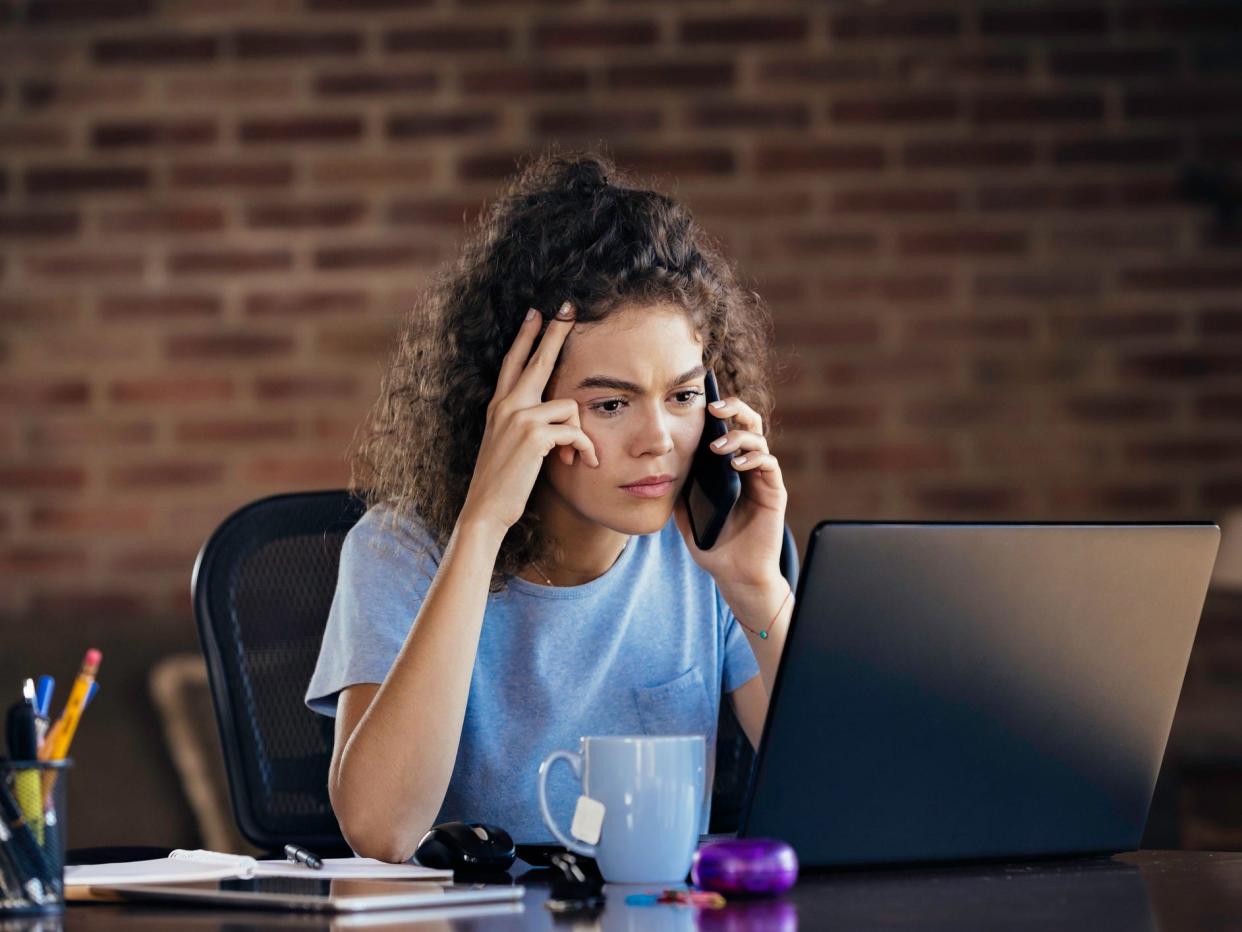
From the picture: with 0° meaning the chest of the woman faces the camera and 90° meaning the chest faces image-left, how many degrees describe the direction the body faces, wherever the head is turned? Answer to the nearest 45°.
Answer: approximately 315°

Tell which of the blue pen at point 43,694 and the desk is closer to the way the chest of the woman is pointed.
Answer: the desk

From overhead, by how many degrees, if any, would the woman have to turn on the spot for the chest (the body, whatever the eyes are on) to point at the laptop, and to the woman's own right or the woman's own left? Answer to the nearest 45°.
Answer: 0° — they already face it

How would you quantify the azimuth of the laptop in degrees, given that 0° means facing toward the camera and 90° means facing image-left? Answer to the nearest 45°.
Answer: approximately 135°

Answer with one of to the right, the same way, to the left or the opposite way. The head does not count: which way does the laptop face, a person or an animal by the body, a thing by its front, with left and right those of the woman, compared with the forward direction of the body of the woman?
the opposite way

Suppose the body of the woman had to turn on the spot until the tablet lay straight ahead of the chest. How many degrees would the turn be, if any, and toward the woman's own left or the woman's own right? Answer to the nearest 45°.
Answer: approximately 45° to the woman's own right

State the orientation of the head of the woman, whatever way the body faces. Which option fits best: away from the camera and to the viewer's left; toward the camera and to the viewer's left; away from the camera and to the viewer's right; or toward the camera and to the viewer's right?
toward the camera and to the viewer's right

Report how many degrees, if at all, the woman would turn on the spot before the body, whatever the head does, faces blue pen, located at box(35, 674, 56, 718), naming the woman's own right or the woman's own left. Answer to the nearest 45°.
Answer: approximately 90° to the woman's own right
